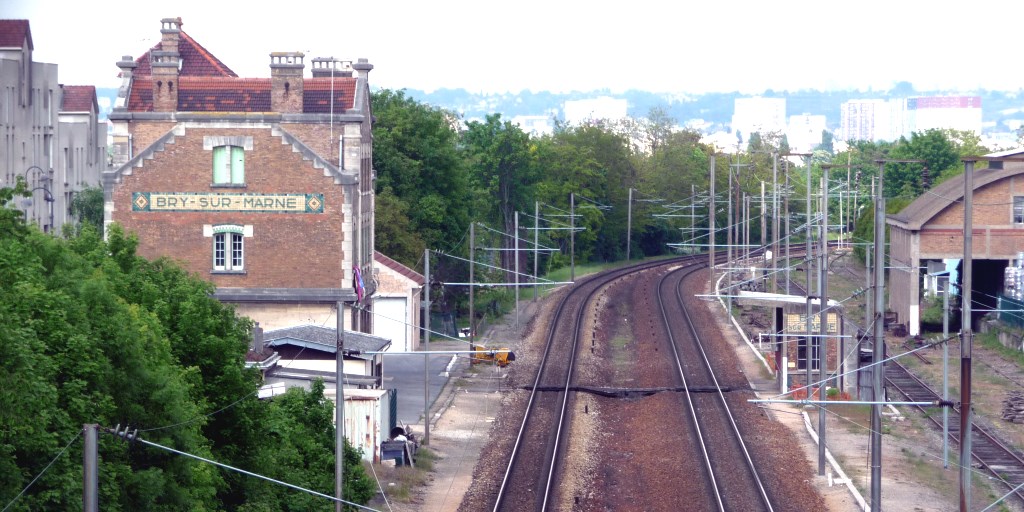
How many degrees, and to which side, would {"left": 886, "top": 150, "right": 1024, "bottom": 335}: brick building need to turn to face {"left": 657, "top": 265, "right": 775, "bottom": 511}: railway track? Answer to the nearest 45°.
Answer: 0° — it already faces it

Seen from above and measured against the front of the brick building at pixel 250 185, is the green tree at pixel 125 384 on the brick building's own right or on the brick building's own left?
on the brick building's own right
